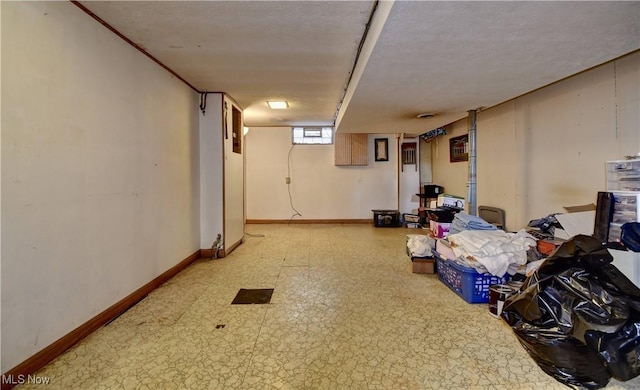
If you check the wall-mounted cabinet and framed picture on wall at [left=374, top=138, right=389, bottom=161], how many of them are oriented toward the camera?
2

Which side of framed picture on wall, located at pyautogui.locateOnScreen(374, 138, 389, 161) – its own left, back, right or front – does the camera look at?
front

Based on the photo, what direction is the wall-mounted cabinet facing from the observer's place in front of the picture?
facing the viewer

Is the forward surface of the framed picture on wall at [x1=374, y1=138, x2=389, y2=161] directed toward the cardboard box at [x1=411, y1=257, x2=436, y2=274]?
yes

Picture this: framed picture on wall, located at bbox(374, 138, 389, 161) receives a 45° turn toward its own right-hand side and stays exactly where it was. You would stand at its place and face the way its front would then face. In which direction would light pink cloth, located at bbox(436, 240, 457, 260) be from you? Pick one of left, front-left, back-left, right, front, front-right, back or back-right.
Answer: front-left

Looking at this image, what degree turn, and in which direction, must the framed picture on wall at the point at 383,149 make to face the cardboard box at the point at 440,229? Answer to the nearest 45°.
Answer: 0° — it already faces it

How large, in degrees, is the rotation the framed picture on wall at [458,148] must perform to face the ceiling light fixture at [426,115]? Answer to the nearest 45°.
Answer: approximately 45° to its left

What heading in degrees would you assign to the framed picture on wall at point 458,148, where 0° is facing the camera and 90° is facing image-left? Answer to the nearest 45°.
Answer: approximately 45°
